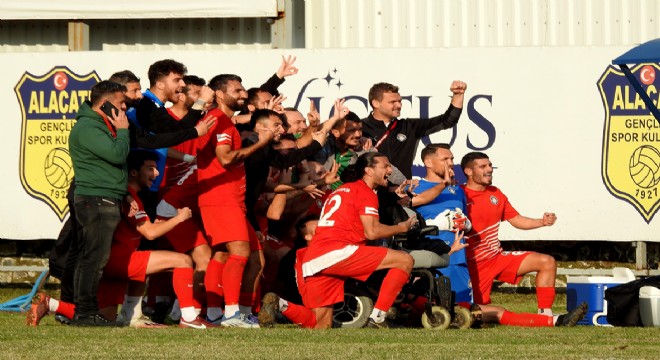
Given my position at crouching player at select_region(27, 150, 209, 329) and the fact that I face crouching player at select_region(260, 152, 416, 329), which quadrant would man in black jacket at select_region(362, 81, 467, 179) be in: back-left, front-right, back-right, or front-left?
front-left

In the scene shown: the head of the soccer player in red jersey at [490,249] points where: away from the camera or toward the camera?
toward the camera

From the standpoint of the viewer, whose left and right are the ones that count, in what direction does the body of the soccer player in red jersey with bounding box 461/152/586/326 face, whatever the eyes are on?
facing the viewer and to the right of the viewer

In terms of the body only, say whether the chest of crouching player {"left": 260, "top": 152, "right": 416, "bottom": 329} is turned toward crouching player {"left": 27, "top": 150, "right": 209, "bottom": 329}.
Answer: no

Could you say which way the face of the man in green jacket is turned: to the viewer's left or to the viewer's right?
to the viewer's right

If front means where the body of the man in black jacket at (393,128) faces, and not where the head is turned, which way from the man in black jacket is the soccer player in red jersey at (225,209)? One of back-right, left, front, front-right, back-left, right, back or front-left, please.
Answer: right

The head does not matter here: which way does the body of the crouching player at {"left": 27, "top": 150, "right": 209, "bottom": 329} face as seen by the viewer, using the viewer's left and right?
facing to the right of the viewer

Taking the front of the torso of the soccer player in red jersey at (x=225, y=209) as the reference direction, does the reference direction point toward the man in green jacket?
no

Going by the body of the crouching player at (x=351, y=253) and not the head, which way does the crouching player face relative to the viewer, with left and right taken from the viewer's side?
facing to the right of the viewer

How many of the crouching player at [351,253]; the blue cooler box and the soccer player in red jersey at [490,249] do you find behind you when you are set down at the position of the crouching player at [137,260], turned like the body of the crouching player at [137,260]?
0

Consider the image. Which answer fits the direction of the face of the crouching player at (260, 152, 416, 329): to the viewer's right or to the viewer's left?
to the viewer's right
